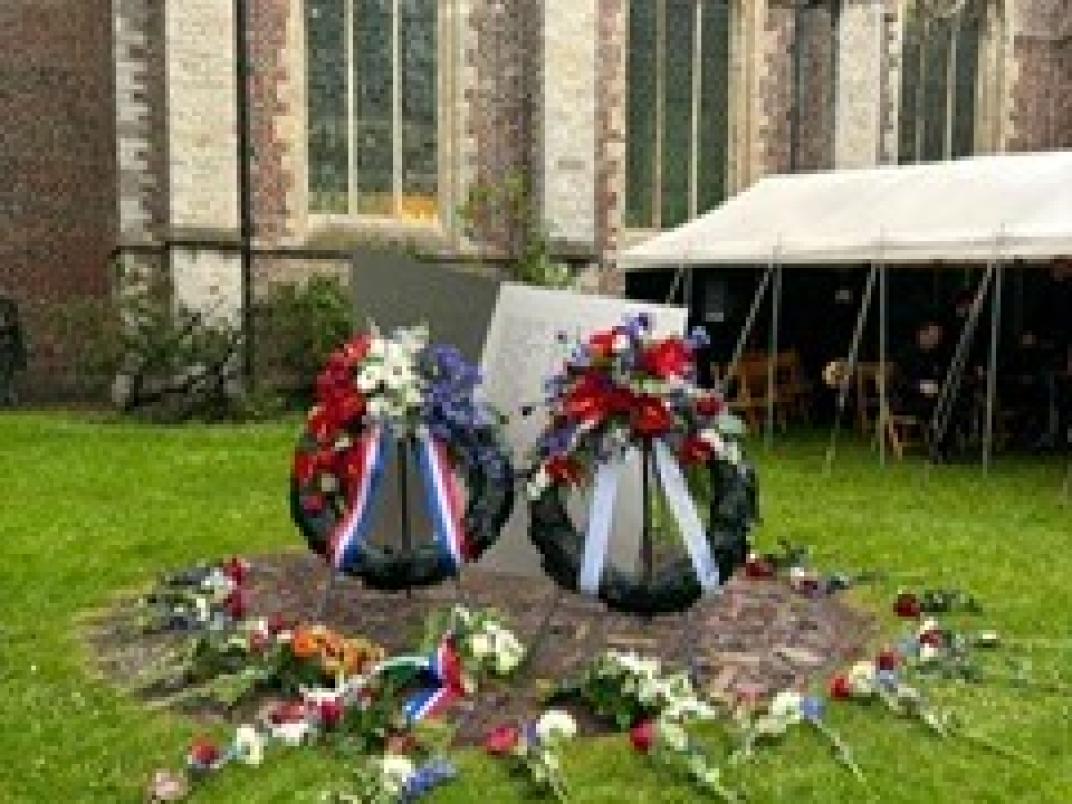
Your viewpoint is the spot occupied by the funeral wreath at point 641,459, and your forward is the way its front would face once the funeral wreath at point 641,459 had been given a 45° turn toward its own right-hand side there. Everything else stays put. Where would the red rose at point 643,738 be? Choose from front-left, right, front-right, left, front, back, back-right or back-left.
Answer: front-left

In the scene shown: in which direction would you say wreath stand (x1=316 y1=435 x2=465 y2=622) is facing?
toward the camera

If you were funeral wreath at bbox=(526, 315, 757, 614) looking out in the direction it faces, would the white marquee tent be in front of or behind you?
behind

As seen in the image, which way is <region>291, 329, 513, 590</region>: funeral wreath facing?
toward the camera

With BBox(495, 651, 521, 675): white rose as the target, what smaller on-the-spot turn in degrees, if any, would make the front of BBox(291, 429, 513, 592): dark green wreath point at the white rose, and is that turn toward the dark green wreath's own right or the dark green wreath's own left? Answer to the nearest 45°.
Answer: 0° — it already faces it

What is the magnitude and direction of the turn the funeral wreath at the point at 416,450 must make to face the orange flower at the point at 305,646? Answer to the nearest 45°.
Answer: approximately 45° to its right

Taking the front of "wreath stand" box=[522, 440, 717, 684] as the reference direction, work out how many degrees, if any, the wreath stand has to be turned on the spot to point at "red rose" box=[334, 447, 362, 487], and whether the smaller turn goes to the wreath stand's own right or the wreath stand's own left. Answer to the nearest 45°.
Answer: approximately 90° to the wreath stand's own right

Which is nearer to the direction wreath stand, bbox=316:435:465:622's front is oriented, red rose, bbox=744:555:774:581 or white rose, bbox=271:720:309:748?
the white rose

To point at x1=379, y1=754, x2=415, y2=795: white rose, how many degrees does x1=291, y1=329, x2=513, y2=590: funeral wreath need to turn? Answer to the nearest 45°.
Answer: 0° — it already faces it

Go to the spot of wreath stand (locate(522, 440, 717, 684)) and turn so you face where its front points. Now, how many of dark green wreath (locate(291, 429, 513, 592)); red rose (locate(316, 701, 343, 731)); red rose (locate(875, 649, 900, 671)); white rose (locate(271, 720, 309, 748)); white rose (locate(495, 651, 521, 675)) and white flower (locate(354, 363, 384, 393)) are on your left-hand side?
1

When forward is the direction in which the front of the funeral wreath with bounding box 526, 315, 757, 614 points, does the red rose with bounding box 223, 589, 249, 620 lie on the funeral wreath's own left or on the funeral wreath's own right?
on the funeral wreath's own right

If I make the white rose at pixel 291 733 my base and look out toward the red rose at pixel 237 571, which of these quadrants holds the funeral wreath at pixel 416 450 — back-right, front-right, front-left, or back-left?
front-right

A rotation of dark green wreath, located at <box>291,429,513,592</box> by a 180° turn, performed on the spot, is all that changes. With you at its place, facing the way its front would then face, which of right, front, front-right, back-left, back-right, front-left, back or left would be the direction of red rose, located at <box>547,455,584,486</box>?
back-right

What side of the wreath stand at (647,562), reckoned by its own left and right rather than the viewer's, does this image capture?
front

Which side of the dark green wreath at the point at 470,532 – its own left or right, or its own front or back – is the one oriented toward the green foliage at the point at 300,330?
back
